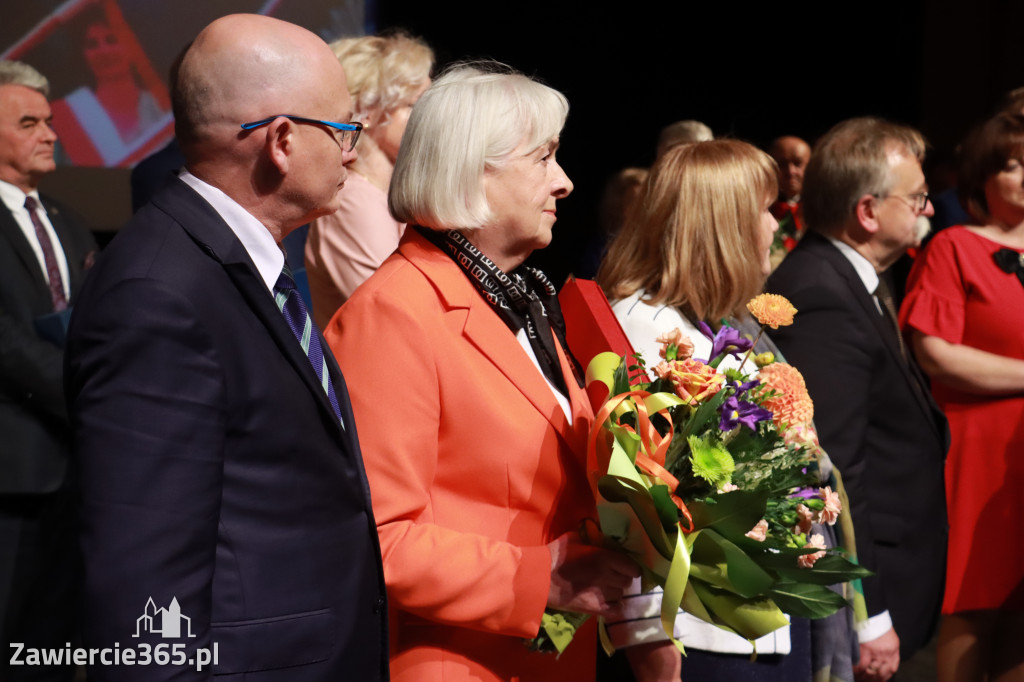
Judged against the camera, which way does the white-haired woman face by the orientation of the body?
to the viewer's right

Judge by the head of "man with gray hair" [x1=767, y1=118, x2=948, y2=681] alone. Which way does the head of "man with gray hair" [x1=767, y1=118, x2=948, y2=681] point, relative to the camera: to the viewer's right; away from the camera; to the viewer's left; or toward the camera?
to the viewer's right

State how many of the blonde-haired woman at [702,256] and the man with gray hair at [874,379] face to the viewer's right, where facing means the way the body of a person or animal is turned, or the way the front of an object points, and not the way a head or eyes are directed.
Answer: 2

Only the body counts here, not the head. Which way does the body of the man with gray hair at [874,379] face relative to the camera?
to the viewer's right

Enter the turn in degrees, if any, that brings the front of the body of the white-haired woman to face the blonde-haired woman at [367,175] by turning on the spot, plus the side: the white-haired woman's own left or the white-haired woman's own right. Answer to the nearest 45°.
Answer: approximately 90° to the white-haired woman's own left

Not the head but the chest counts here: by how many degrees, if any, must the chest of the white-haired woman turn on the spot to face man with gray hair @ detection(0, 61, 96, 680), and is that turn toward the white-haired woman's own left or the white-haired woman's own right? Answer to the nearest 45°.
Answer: approximately 135° to the white-haired woman's own left

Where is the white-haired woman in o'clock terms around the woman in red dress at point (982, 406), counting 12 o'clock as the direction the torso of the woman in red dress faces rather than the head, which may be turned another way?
The white-haired woman is roughly at 2 o'clock from the woman in red dress.

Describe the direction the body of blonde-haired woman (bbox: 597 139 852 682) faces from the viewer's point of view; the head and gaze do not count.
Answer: to the viewer's right

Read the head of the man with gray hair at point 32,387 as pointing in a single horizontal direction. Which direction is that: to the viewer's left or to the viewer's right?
to the viewer's right
